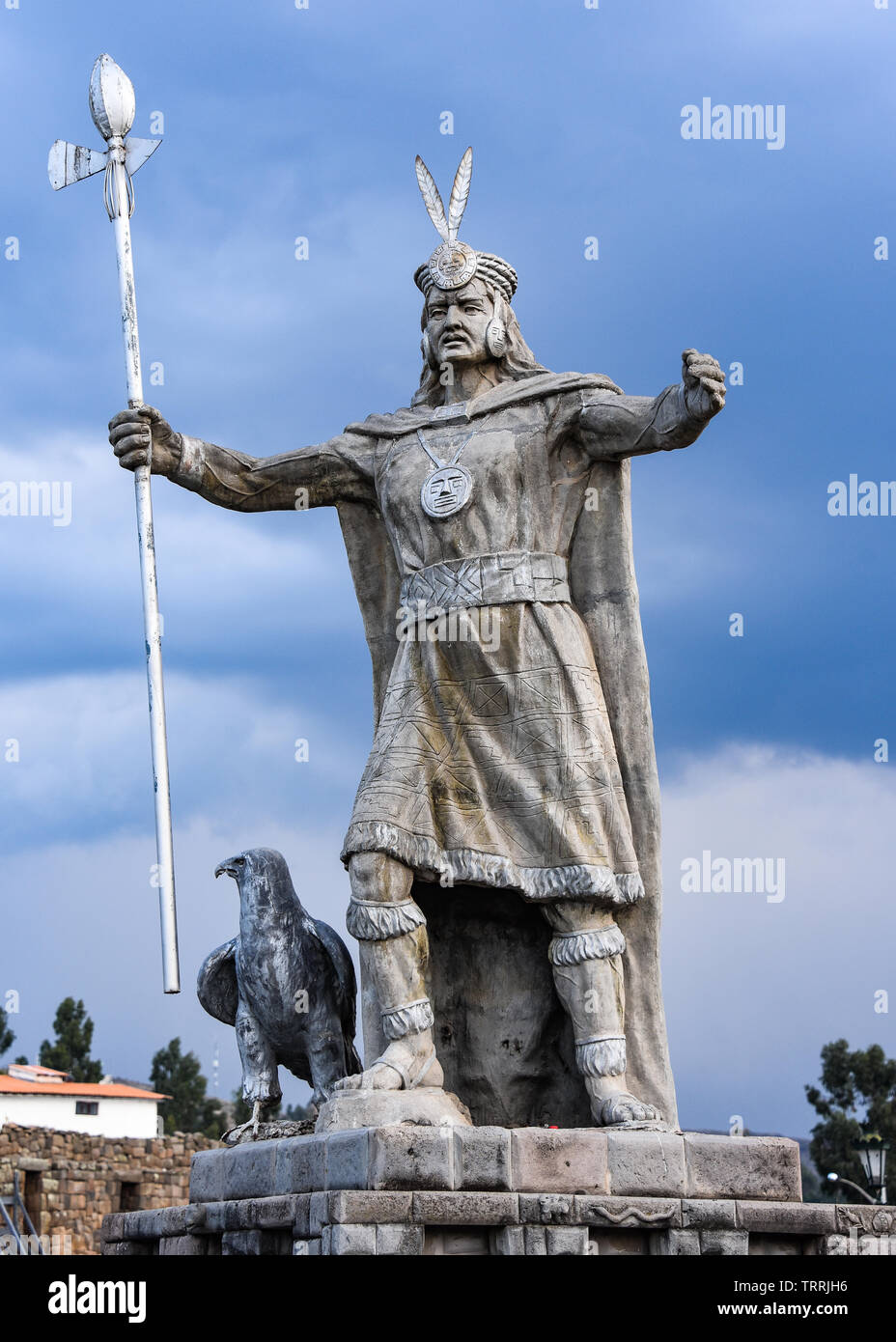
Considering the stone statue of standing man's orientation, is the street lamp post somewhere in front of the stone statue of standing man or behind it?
behind

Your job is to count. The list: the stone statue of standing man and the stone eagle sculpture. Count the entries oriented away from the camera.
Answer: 0

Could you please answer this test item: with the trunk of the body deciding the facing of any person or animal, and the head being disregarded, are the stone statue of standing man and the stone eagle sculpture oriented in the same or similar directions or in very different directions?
same or similar directions

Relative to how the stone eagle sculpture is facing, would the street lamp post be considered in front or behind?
behind

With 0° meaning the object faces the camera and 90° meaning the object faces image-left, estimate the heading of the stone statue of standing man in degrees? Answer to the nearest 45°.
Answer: approximately 45°

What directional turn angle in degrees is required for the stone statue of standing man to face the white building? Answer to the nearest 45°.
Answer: approximately 135° to its right
